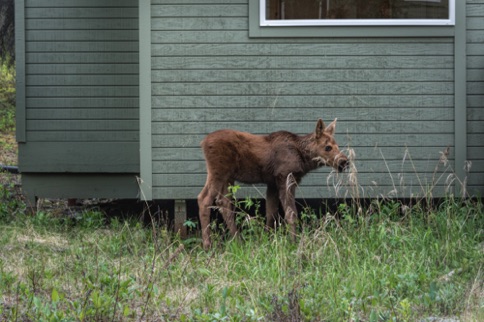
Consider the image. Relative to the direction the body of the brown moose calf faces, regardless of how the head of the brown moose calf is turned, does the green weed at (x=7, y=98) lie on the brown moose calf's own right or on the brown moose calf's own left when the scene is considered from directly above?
on the brown moose calf's own left

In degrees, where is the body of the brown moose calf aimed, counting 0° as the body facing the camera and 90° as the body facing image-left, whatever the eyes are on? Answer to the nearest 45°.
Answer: approximately 270°
